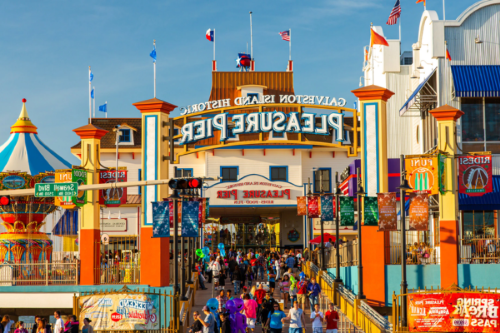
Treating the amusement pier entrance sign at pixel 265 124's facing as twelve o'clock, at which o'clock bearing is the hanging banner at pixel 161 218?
The hanging banner is roughly at 2 o'clock from the amusement pier entrance sign.

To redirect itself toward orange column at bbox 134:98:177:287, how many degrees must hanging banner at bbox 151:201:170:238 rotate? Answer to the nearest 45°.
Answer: approximately 180°

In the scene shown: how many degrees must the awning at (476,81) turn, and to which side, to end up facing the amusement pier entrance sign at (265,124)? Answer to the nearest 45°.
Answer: approximately 45° to its right

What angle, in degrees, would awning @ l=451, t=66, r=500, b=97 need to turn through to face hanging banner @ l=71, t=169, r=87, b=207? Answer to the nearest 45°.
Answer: approximately 45° to its right

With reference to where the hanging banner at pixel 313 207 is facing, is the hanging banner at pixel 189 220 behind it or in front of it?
in front

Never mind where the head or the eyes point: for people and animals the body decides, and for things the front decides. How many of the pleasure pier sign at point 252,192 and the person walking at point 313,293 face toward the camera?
2

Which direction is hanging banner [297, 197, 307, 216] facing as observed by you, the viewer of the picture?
facing the viewer

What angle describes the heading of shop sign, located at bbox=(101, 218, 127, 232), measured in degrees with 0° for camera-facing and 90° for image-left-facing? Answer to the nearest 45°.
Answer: approximately 0°
